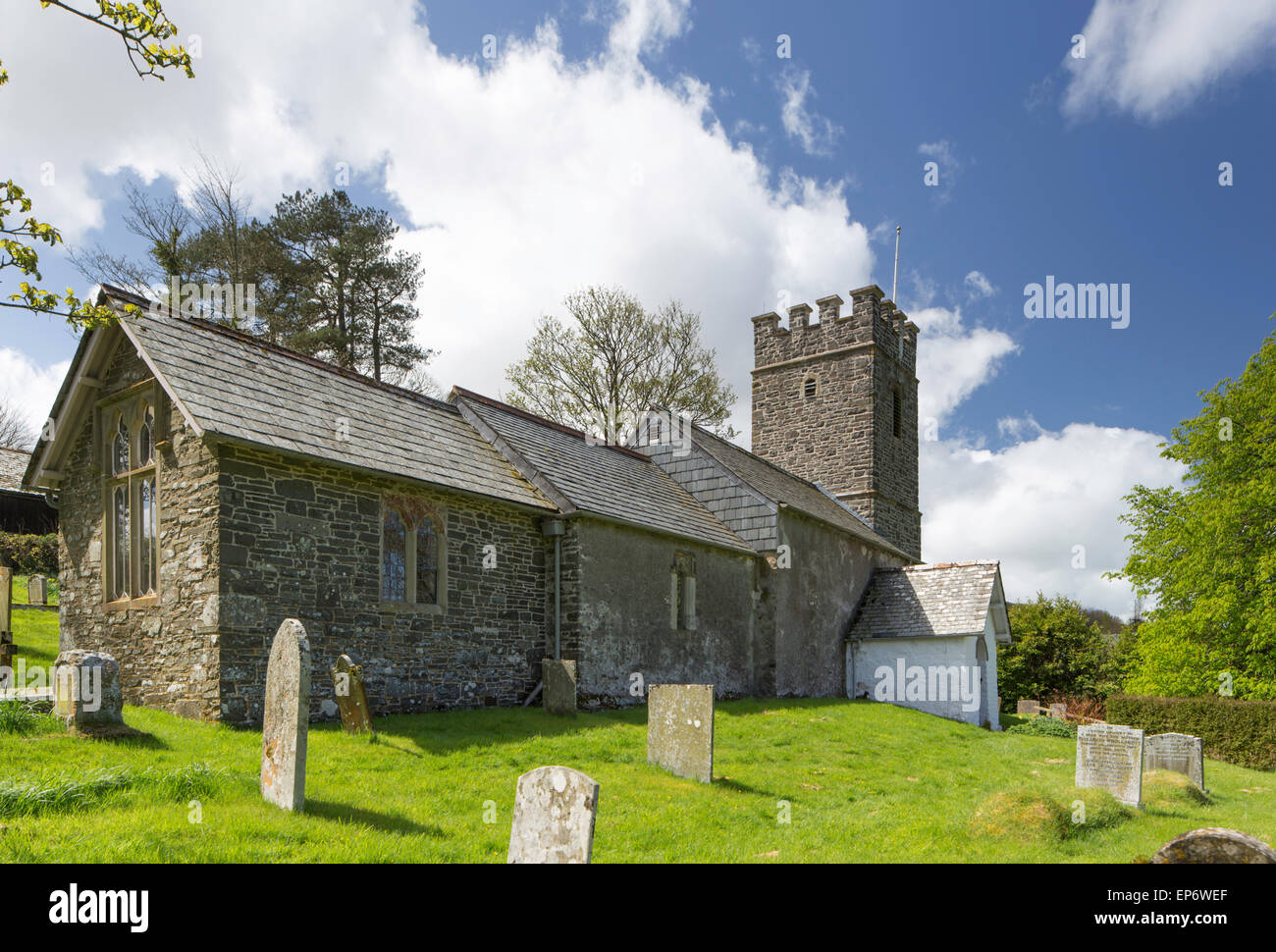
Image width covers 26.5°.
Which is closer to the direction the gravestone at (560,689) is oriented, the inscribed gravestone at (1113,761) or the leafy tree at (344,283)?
the inscribed gravestone

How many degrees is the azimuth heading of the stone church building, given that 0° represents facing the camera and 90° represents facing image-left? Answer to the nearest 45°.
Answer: approximately 315°

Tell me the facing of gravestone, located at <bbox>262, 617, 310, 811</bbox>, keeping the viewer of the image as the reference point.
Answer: facing the viewer and to the left of the viewer

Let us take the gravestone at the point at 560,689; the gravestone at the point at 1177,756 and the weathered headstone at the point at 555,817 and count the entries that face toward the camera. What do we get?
3

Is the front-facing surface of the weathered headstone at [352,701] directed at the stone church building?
no

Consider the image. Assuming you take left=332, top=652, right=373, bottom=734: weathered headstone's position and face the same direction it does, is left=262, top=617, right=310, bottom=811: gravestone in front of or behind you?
in front

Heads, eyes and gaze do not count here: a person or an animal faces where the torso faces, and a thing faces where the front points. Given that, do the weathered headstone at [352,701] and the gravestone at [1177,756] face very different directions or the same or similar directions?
same or similar directions

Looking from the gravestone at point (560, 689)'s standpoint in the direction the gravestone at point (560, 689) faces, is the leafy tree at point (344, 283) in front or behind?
behind

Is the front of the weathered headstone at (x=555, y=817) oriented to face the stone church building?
no

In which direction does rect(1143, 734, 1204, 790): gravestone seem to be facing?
toward the camera

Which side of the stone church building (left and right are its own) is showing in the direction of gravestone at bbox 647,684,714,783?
front

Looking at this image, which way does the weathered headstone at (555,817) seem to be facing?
toward the camera
